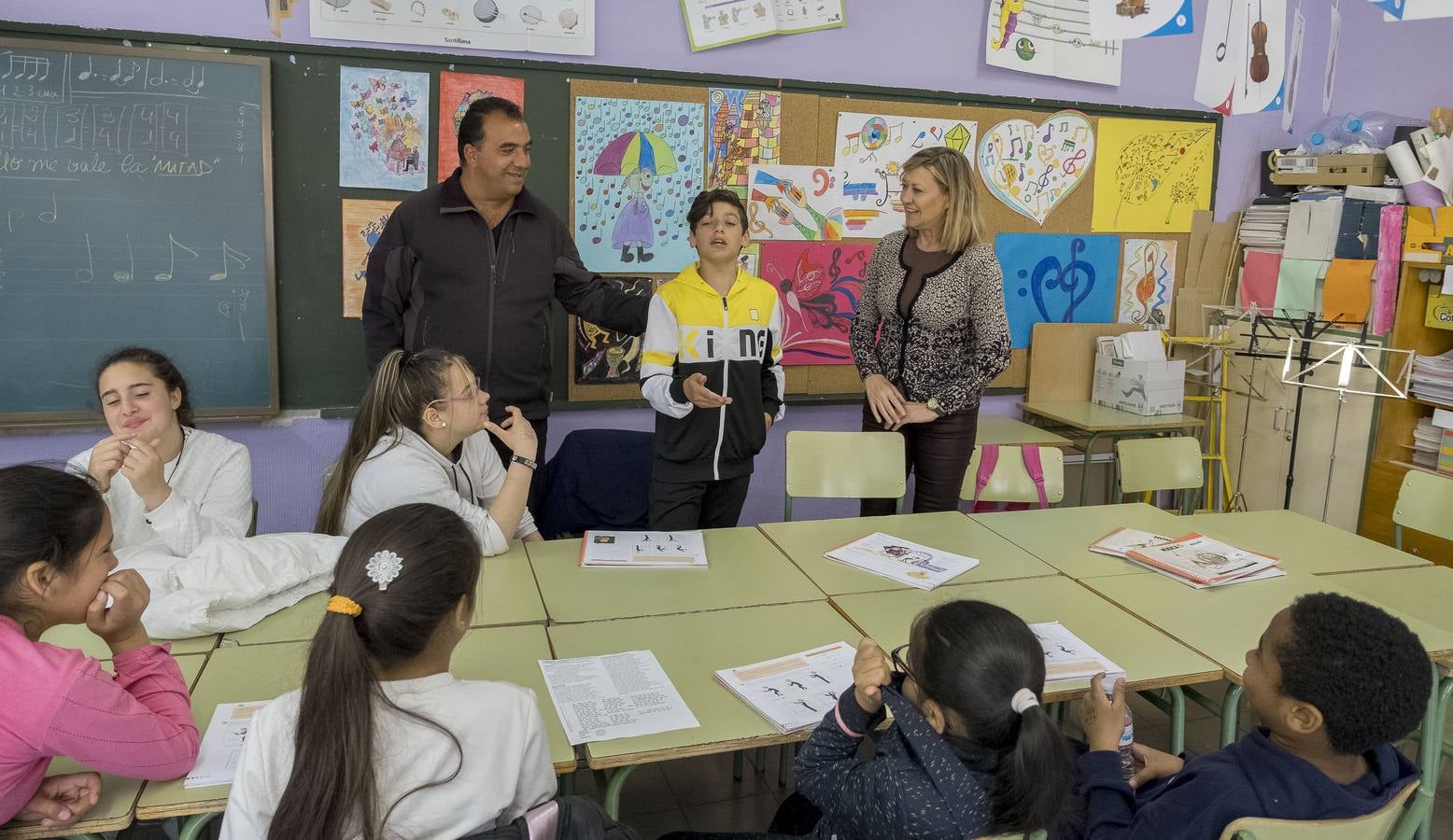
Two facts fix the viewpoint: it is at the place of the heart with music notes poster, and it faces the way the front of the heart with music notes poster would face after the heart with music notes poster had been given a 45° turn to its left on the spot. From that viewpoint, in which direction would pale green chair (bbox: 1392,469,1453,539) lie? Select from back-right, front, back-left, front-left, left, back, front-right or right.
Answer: front

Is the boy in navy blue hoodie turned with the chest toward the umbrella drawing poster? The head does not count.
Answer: yes

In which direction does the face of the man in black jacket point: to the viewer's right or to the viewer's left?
to the viewer's right

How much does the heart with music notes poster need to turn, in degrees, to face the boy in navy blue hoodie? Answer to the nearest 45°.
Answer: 0° — it already faces them

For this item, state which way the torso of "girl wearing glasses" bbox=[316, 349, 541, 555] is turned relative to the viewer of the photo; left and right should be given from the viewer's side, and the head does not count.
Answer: facing to the right of the viewer

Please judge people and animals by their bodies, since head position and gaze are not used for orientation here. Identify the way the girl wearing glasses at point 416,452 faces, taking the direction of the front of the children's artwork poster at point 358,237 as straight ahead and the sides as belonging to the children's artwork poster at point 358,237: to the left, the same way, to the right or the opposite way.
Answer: to the left

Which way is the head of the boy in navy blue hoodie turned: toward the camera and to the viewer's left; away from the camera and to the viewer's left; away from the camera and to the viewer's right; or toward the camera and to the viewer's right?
away from the camera and to the viewer's left

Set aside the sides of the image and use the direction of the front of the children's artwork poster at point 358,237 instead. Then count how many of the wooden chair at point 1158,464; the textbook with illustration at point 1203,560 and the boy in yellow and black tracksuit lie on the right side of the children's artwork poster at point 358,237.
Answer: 0

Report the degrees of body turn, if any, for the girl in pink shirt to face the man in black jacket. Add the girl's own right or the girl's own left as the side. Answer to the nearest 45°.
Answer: approximately 45° to the girl's own left

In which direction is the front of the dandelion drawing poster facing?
toward the camera

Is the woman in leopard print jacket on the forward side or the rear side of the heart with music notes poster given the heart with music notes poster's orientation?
on the forward side

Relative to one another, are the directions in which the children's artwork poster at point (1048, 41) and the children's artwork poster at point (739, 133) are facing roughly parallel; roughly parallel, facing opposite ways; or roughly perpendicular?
roughly parallel

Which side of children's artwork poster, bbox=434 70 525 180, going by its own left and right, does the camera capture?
front

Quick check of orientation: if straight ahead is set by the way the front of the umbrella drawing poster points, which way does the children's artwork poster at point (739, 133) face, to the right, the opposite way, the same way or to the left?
the same way

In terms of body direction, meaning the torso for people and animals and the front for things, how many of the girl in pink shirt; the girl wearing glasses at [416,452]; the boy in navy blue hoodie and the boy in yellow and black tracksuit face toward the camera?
1

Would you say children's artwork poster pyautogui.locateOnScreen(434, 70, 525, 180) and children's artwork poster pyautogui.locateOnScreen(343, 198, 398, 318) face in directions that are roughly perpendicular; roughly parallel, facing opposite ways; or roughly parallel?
roughly parallel

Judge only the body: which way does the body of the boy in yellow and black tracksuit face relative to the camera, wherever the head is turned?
toward the camera
